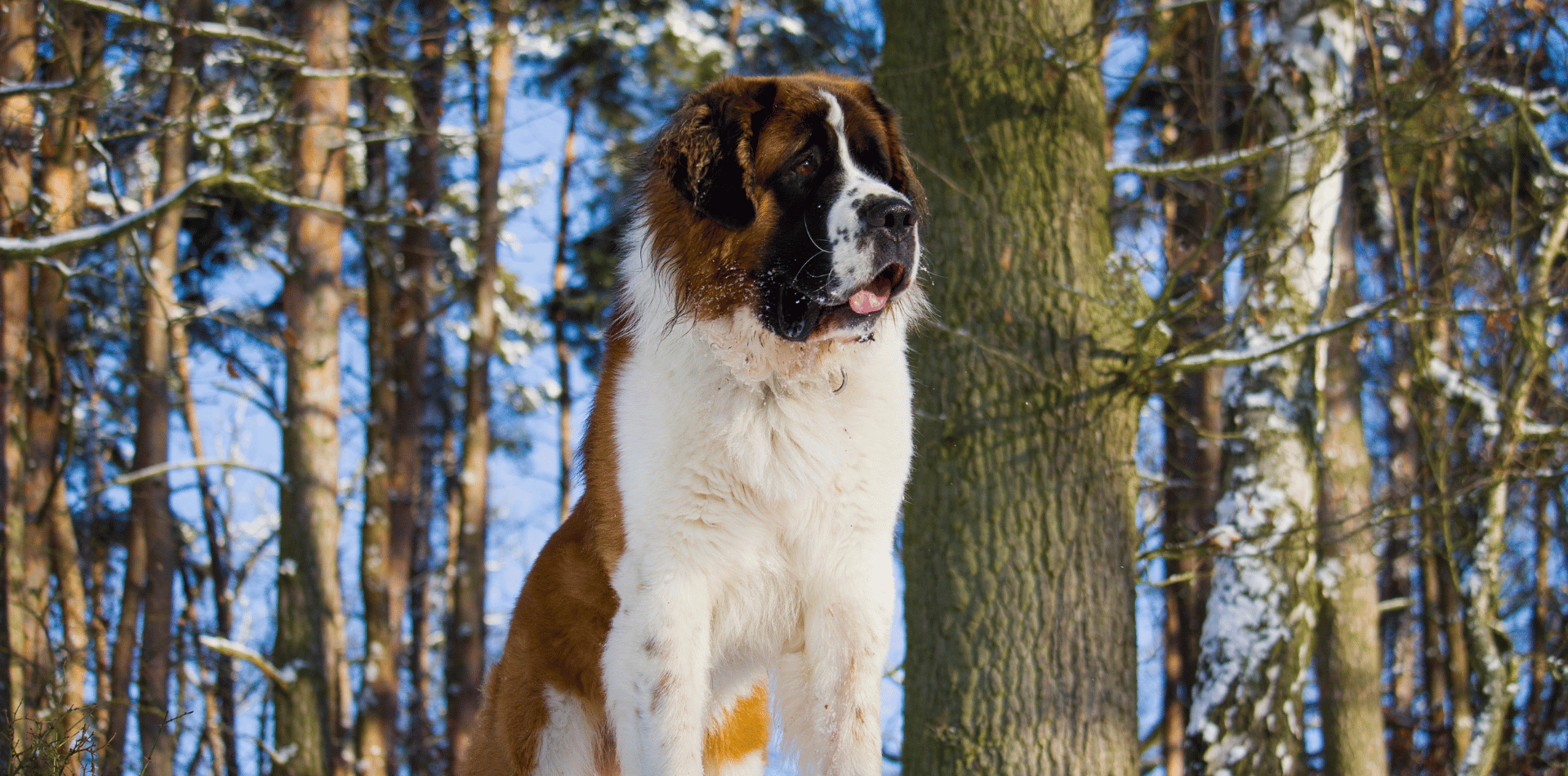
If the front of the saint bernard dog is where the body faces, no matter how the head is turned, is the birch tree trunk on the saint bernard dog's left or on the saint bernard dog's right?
on the saint bernard dog's left

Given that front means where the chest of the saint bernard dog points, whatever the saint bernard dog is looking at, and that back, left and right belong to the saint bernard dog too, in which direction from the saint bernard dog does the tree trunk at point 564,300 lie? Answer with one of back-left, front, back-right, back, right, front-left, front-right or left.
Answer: back-left

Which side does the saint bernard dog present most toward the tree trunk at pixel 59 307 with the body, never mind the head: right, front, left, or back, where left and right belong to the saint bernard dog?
back

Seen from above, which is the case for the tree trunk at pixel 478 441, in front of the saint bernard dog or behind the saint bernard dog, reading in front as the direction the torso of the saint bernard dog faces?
behind

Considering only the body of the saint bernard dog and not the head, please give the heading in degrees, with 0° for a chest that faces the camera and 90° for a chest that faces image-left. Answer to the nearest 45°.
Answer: approximately 315°

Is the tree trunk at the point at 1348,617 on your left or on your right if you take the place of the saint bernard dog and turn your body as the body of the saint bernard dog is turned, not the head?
on your left

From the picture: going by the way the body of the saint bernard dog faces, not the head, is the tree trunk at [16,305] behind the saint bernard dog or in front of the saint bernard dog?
behind
